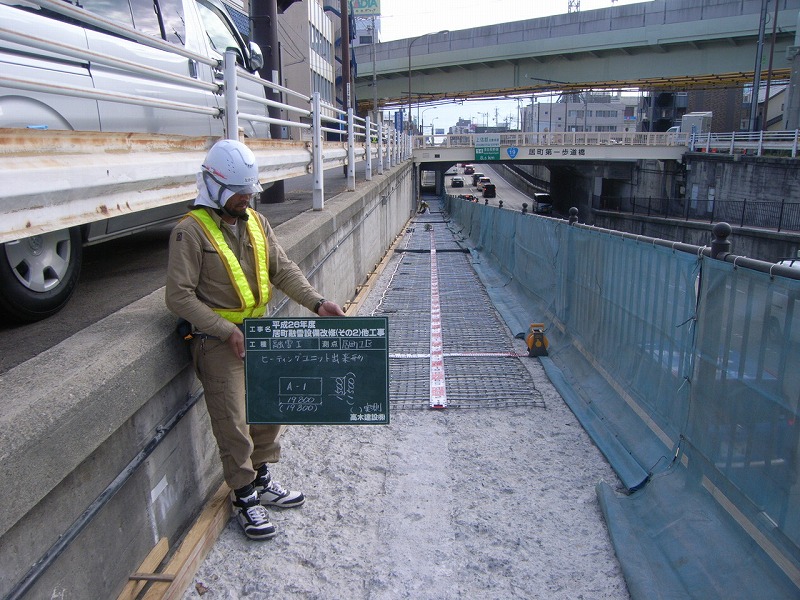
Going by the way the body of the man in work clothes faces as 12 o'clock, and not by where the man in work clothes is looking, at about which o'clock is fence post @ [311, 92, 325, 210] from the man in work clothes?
The fence post is roughly at 8 o'clock from the man in work clothes.

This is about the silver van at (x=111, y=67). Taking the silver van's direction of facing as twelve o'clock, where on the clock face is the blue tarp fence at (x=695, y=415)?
The blue tarp fence is roughly at 3 o'clock from the silver van.

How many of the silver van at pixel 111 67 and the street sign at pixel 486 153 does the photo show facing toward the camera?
1

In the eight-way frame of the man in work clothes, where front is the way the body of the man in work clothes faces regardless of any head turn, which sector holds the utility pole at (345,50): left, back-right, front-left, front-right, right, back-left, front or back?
back-left

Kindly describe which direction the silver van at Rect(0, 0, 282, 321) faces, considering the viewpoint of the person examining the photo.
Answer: facing away from the viewer and to the right of the viewer

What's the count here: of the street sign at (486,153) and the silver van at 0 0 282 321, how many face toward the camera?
1

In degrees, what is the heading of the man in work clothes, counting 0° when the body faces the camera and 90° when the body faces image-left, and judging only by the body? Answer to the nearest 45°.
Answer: approximately 315°

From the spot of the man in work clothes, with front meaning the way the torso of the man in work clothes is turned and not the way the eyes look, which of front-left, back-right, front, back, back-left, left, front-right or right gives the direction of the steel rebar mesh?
left

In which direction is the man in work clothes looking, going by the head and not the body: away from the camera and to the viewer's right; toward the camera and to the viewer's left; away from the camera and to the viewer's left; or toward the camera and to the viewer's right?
toward the camera and to the viewer's right
